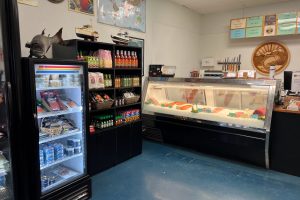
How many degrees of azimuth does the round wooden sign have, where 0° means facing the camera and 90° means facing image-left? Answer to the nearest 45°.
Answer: approximately 0°

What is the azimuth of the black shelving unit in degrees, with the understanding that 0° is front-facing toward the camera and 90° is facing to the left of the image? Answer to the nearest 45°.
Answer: approximately 315°

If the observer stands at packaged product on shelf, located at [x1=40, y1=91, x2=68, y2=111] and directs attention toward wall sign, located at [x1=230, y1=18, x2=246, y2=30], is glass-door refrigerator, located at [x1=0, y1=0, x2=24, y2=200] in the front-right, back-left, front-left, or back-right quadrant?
back-right

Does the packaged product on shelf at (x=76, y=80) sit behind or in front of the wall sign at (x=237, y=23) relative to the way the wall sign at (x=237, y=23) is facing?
in front

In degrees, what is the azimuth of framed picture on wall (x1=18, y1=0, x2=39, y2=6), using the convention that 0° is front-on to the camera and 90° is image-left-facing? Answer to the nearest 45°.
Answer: approximately 315°

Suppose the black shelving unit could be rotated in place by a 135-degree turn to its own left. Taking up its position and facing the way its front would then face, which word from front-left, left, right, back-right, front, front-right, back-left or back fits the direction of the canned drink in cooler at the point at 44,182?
back-left

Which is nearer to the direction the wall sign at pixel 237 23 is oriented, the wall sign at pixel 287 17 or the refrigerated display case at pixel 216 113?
the refrigerated display case

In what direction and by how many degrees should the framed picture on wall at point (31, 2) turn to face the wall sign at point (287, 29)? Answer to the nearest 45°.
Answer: approximately 45° to its left

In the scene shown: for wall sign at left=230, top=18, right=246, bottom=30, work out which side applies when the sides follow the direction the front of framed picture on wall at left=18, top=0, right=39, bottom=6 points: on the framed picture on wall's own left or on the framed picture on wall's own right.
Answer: on the framed picture on wall's own left

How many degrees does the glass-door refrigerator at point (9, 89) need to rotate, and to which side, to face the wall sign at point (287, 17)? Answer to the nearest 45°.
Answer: approximately 45° to its left

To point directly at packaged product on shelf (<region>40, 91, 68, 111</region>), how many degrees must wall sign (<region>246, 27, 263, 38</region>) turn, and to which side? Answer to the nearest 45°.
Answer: approximately 45° to its right
